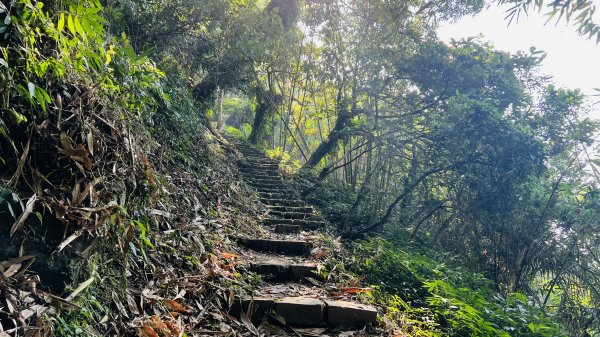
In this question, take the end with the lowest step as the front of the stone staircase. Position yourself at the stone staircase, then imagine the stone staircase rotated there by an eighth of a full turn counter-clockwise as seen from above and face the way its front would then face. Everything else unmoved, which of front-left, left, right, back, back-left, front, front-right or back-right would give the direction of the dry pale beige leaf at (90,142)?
right

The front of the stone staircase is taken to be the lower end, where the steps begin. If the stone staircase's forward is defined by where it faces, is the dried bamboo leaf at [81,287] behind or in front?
in front

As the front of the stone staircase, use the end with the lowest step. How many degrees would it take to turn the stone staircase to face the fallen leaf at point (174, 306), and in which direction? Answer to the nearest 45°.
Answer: approximately 45° to its right

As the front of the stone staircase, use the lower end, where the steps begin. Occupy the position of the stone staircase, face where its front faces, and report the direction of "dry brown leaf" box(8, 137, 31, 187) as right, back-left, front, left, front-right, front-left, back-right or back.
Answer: front-right

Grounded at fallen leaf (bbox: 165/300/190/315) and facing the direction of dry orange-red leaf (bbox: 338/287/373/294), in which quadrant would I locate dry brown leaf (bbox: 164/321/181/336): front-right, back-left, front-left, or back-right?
back-right
